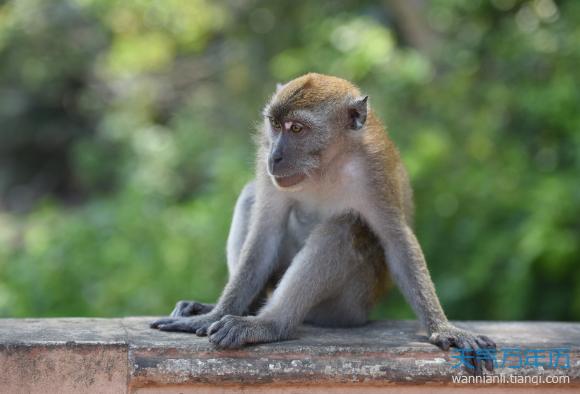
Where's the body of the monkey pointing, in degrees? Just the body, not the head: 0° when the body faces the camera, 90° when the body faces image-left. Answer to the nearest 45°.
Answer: approximately 45°
